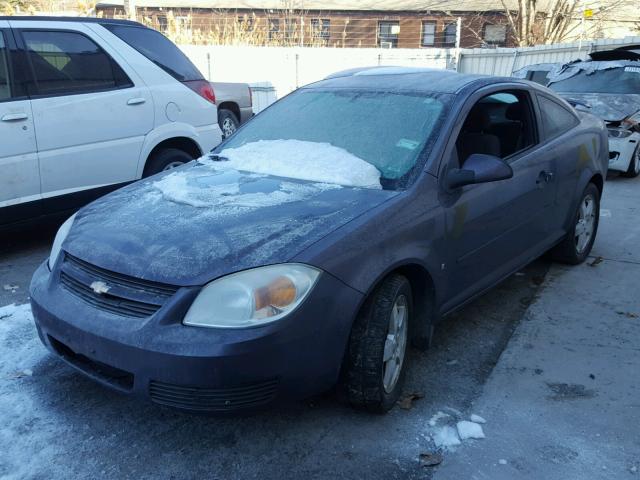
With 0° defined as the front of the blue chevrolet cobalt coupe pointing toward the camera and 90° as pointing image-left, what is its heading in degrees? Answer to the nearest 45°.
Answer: approximately 45°

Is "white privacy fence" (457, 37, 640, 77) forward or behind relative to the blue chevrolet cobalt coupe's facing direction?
behind

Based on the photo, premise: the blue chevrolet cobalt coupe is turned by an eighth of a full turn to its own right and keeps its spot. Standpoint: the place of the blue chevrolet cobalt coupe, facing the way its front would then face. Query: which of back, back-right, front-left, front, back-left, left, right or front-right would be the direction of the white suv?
front-right

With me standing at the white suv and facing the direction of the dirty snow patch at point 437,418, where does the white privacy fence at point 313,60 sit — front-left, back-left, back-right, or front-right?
back-left

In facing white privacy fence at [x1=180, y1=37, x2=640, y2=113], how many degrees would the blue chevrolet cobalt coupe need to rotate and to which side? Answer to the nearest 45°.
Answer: approximately 135° to its right

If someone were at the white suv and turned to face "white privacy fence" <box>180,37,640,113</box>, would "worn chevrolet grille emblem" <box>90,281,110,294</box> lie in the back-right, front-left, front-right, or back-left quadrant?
back-right
